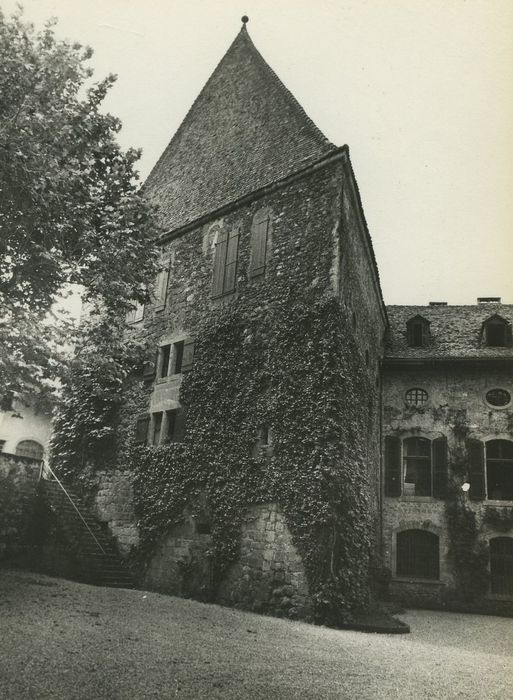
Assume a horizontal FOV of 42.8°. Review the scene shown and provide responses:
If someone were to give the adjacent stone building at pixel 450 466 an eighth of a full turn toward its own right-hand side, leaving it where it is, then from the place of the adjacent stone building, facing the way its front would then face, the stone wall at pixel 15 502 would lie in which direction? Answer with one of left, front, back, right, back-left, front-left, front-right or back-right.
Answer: front

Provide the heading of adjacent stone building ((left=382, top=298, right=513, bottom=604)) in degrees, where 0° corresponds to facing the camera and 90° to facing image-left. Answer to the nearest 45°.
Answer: approximately 0°

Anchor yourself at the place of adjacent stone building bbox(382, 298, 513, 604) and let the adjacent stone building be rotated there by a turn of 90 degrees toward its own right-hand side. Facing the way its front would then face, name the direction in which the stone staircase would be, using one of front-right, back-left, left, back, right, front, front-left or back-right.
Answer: front-left

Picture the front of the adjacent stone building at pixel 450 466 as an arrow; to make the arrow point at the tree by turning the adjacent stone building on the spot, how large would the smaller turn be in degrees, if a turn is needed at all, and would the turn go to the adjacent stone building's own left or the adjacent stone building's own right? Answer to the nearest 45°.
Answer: approximately 45° to the adjacent stone building's own right
